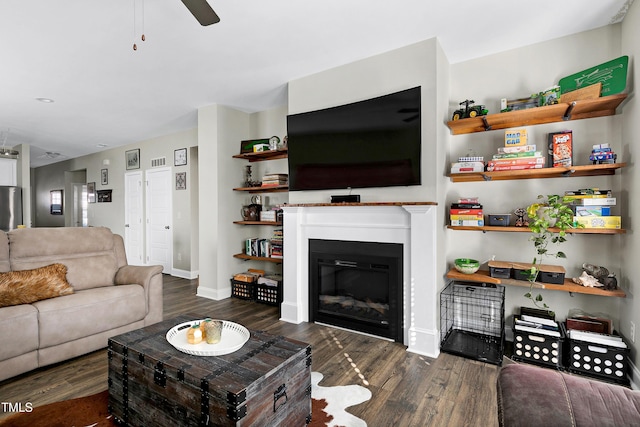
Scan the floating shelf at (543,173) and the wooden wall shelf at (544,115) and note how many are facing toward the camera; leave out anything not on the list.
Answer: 2

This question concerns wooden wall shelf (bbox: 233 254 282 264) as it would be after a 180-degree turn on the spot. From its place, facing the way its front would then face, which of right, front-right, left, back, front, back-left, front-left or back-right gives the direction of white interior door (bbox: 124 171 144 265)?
left

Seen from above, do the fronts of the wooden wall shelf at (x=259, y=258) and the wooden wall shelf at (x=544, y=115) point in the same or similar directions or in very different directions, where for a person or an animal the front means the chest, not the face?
same or similar directions

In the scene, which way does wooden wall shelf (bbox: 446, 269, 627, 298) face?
toward the camera

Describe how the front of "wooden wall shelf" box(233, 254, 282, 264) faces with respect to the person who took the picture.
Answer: facing the viewer and to the left of the viewer

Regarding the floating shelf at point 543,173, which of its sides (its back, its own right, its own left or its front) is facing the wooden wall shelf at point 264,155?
right

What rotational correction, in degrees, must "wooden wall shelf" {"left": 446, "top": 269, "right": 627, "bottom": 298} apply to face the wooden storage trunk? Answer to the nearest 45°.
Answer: approximately 45° to its right

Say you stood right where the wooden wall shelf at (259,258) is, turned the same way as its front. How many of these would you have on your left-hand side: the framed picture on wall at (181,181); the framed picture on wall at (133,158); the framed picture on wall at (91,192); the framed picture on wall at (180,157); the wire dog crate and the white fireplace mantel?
2

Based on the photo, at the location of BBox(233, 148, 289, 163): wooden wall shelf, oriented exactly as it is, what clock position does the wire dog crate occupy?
The wire dog crate is roughly at 9 o'clock from the wooden wall shelf.

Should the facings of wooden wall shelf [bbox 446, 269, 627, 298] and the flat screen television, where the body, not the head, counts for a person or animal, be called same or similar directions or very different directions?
same or similar directions

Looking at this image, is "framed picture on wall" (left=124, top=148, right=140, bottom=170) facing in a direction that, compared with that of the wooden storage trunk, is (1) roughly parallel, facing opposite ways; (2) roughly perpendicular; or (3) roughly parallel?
roughly parallel

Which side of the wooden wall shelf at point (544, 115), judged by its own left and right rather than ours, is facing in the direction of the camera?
front

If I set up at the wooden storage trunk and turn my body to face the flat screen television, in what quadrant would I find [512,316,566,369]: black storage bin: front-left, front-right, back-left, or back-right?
front-right

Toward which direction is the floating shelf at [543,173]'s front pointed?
toward the camera

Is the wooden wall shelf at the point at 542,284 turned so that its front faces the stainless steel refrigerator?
no

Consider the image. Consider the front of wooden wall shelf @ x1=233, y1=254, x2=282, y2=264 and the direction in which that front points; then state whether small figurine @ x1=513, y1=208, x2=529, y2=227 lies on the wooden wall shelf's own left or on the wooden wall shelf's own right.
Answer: on the wooden wall shelf's own left

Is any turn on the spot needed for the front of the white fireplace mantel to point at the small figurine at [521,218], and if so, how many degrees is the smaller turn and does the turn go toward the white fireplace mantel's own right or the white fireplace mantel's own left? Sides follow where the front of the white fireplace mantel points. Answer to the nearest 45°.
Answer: approximately 135° to the white fireplace mantel's own left

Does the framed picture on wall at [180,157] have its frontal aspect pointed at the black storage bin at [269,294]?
no

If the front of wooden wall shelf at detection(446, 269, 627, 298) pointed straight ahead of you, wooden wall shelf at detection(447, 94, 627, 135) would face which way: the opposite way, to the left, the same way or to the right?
the same way

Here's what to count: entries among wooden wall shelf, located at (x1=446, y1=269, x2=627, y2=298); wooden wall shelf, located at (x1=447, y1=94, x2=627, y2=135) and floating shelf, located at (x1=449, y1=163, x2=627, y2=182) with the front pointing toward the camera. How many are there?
3
